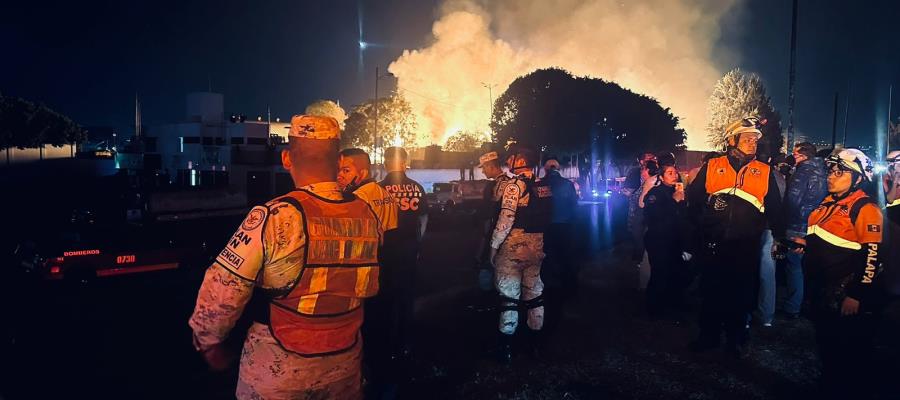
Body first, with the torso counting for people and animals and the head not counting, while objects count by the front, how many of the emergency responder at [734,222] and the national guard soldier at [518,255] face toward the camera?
1

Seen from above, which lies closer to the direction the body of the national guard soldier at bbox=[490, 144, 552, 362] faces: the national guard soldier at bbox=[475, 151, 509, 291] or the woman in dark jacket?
the national guard soldier

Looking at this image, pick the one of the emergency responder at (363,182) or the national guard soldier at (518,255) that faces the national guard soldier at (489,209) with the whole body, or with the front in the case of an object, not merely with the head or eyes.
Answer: the national guard soldier at (518,255)

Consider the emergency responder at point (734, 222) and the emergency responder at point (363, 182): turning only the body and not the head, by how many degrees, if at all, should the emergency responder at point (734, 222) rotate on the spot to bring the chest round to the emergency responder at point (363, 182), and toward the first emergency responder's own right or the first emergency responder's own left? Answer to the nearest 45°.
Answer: approximately 45° to the first emergency responder's own right

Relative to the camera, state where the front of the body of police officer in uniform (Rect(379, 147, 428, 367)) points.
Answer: away from the camera

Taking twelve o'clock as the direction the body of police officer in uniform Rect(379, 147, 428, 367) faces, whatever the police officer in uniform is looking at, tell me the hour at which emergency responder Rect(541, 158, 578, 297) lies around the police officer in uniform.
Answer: The emergency responder is roughly at 2 o'clock from the police officer in uniform.

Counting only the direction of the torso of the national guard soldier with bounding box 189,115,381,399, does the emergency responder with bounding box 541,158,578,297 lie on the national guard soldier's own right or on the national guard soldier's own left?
on the national guard soldier's own right
